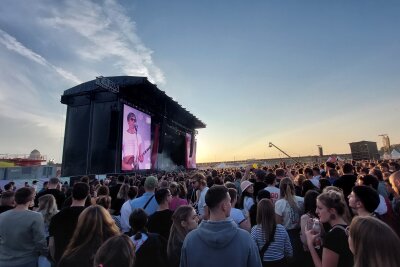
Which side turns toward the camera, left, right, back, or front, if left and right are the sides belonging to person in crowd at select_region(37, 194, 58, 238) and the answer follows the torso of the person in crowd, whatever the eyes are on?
back

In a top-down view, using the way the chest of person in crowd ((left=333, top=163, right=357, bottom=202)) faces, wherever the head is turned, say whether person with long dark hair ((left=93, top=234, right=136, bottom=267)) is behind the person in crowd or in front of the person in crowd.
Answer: behind

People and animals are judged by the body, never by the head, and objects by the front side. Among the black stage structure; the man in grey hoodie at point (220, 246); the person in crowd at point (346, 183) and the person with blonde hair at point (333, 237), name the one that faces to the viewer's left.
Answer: the person with blonde hair

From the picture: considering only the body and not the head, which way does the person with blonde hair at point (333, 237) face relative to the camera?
to the viewer's left

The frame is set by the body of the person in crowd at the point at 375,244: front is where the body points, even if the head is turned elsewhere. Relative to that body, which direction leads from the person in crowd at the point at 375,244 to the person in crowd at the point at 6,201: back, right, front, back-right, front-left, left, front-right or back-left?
front-left

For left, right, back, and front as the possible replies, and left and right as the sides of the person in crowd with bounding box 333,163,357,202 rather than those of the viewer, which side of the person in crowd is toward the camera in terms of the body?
back

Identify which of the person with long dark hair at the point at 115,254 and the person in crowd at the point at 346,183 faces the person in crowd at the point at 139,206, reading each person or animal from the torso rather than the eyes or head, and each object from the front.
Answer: the person with long dark hair

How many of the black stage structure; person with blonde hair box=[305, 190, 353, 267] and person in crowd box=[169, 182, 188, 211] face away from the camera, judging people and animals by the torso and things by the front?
1

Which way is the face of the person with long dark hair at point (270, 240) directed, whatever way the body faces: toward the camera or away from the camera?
away from the camera

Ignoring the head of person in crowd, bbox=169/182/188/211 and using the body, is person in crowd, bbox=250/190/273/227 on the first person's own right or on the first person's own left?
on the first person's own right

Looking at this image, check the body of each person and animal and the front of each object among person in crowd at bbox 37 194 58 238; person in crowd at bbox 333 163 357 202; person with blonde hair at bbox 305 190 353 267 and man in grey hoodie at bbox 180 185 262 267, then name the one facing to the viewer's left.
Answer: the person with blonde hair

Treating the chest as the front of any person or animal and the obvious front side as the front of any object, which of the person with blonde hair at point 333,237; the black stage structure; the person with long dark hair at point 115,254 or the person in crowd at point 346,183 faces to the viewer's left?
the person with blonde hair

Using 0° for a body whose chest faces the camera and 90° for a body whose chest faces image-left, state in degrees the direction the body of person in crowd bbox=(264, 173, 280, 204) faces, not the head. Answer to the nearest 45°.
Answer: approximately 135°

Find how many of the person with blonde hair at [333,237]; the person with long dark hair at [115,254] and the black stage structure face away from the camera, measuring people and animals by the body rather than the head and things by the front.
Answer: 1

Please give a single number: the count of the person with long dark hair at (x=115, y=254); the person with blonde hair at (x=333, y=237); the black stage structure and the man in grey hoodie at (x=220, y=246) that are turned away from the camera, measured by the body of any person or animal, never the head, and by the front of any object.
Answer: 2

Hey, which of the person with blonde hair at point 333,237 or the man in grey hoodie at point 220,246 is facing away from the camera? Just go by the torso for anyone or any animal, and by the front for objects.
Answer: the man in grey hoodie

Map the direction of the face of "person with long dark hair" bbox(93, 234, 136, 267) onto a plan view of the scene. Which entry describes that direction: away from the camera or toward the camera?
away from the camera

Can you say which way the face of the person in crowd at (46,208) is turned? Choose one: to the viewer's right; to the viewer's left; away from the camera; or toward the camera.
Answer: away from the camera

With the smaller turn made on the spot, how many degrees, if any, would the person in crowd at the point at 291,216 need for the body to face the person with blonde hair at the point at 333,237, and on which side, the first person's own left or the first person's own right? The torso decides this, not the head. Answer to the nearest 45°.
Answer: approximately 180°

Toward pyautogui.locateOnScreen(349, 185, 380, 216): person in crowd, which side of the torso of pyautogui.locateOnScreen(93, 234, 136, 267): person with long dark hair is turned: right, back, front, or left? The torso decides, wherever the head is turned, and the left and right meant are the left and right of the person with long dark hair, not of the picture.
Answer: right
